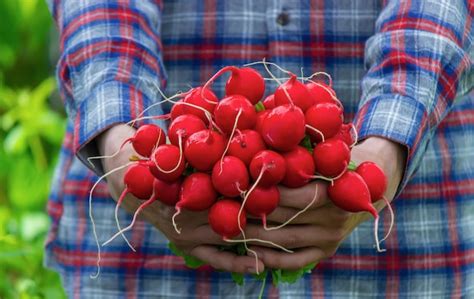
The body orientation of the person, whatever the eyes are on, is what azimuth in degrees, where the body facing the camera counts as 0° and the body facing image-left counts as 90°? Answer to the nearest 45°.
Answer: approximately 0°
